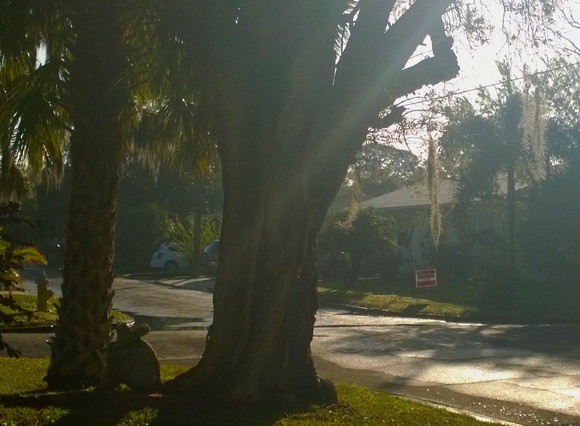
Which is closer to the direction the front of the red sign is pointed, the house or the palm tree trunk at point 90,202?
the palm tree trunk

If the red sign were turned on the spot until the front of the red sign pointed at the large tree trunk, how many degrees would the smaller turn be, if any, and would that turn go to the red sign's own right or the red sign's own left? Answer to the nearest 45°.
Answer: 0° — it already faces it

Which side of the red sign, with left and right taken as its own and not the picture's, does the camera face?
front

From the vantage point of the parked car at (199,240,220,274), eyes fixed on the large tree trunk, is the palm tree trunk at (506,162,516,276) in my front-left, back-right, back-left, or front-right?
front-left

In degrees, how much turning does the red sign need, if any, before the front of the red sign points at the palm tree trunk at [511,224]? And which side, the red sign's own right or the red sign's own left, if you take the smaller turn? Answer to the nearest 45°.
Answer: approximately 90° to the red sign's own left

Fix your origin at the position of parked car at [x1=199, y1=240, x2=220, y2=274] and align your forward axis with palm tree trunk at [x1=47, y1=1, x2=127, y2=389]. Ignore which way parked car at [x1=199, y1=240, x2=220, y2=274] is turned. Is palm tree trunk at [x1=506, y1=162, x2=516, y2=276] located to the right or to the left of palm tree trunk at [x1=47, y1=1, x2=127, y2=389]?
left

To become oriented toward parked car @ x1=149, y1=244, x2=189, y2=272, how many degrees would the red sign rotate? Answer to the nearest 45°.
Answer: approximately 135° to its right

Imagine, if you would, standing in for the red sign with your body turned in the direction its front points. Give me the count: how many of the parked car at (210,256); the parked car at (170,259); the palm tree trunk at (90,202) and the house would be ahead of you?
1

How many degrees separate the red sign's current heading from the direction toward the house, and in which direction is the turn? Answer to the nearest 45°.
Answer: approximately 180°

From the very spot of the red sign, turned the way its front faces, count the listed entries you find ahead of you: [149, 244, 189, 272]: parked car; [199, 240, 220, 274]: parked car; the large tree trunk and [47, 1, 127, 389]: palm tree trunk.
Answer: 2

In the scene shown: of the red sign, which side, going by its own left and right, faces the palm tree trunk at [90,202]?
front

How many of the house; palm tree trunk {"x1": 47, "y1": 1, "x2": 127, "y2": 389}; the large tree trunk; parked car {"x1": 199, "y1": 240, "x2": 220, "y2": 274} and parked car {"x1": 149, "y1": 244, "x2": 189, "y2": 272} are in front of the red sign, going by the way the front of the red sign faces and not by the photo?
2

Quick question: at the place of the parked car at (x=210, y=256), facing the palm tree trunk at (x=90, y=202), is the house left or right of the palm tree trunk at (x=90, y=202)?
left

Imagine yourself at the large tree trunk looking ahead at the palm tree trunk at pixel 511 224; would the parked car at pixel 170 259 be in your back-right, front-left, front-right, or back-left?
front-left

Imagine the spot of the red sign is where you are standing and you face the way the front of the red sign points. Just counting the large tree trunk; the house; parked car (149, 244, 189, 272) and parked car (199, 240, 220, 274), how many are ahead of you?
1
